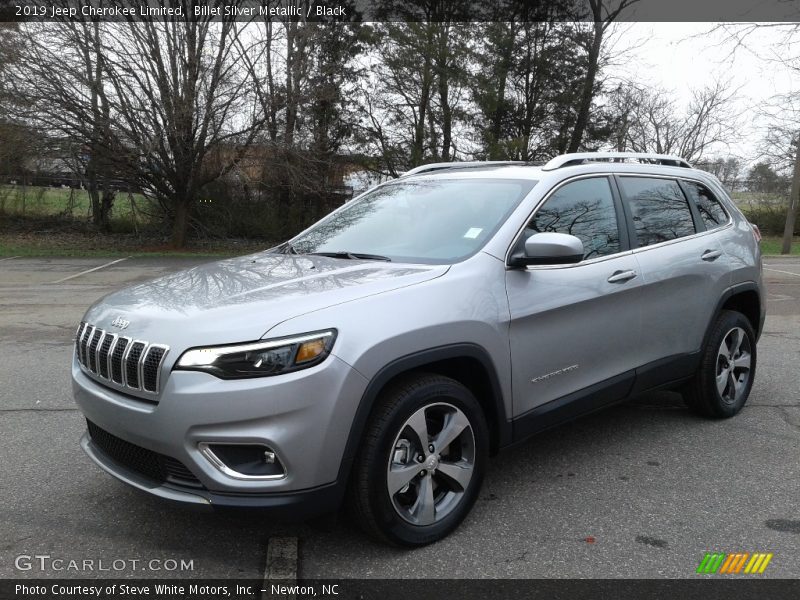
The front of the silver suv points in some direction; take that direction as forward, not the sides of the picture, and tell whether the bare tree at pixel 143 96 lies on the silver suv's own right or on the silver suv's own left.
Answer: on the silver suv's own right

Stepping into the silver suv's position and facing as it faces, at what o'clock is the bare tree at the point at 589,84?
The bare tree is roughly at 5 o'clock from the silver suv.

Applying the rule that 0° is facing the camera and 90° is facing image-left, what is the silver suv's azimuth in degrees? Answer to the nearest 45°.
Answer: approximately 45°
